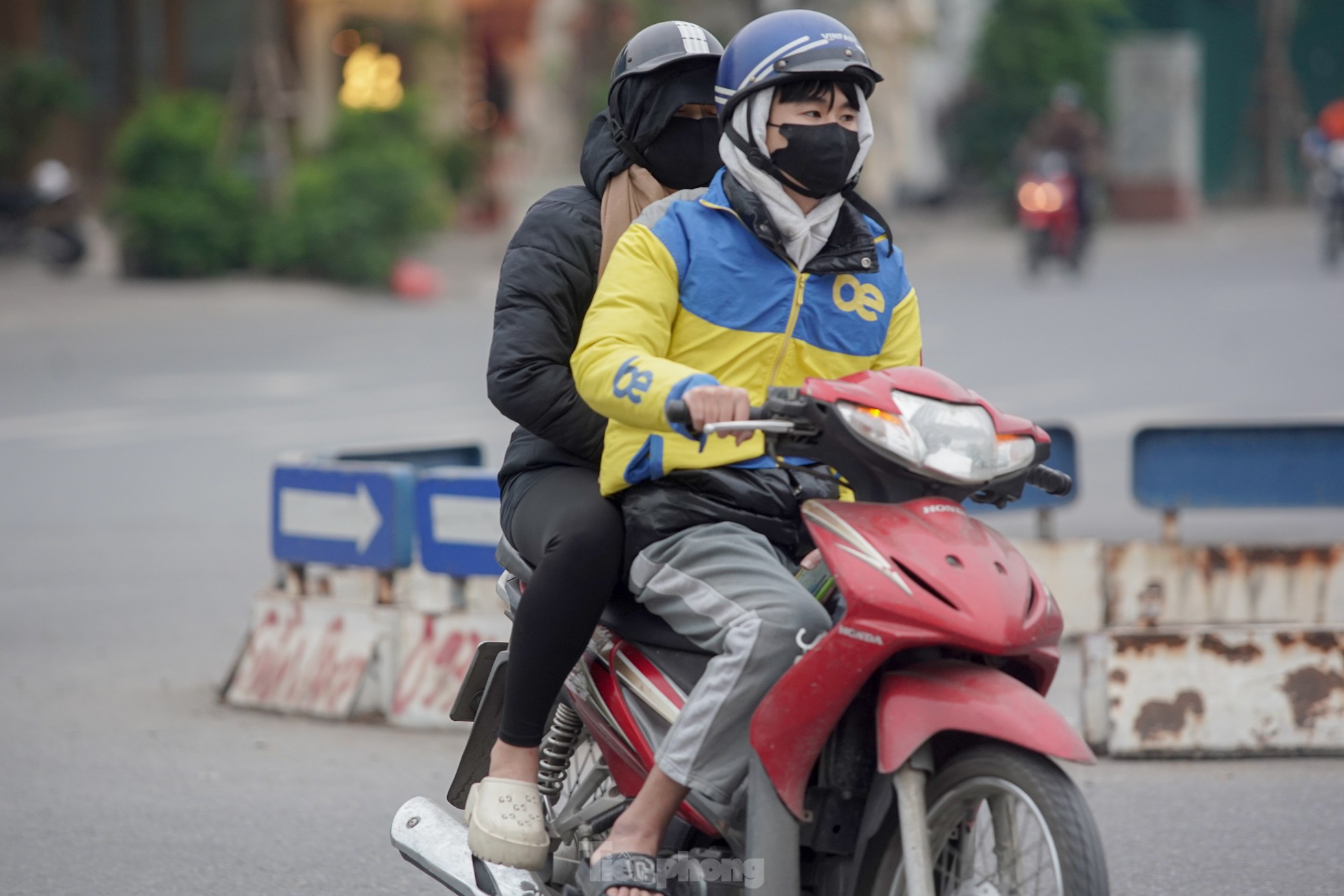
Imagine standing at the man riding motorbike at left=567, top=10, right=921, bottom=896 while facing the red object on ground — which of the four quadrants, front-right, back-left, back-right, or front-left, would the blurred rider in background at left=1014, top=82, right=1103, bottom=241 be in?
front-right

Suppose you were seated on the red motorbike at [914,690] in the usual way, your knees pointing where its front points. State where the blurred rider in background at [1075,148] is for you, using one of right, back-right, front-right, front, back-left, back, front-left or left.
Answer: back-left

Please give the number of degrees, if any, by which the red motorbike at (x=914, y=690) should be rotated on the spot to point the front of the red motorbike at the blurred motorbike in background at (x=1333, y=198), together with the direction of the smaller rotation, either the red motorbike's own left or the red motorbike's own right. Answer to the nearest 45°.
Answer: approximately 135° to the red motorbike's own left

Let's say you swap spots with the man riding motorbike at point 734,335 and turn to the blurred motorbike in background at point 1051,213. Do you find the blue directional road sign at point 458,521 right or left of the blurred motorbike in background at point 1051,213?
left

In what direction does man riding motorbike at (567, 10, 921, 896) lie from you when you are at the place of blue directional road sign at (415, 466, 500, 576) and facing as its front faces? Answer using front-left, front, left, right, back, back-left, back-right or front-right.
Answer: front

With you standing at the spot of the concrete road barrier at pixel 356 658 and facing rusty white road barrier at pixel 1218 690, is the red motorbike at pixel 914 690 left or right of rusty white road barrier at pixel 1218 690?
right

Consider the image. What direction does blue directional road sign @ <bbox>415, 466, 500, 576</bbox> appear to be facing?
toward the camera

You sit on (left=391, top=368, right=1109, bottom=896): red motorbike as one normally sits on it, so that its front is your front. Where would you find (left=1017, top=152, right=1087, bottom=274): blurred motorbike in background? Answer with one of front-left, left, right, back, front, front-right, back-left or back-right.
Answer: back-left

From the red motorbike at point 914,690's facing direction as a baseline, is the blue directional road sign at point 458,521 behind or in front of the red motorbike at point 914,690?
behind

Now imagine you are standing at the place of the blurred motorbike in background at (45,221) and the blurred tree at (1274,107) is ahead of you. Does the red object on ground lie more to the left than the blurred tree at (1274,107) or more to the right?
right

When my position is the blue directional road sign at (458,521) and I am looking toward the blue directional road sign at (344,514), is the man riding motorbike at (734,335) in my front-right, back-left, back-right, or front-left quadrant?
back-left

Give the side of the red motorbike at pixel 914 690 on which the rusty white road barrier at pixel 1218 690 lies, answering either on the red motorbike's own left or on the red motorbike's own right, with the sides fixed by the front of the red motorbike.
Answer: on the red motorbike's own left
